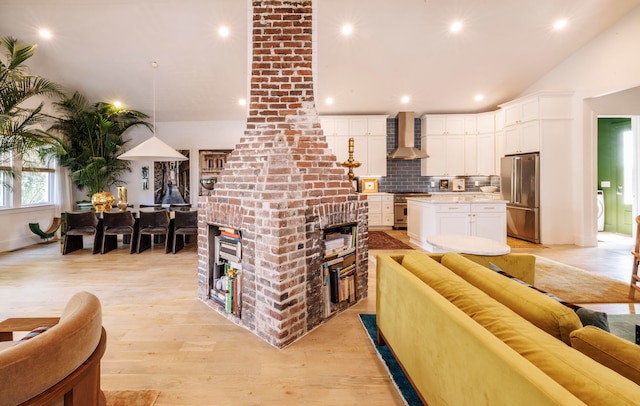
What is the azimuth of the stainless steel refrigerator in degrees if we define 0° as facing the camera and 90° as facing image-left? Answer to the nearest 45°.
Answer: approximately 45°

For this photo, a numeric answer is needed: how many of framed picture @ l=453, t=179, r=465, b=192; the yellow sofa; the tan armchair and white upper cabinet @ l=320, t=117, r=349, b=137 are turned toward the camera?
2

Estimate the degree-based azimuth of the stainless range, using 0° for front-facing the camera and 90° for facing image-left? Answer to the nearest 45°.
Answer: approximately 0°
